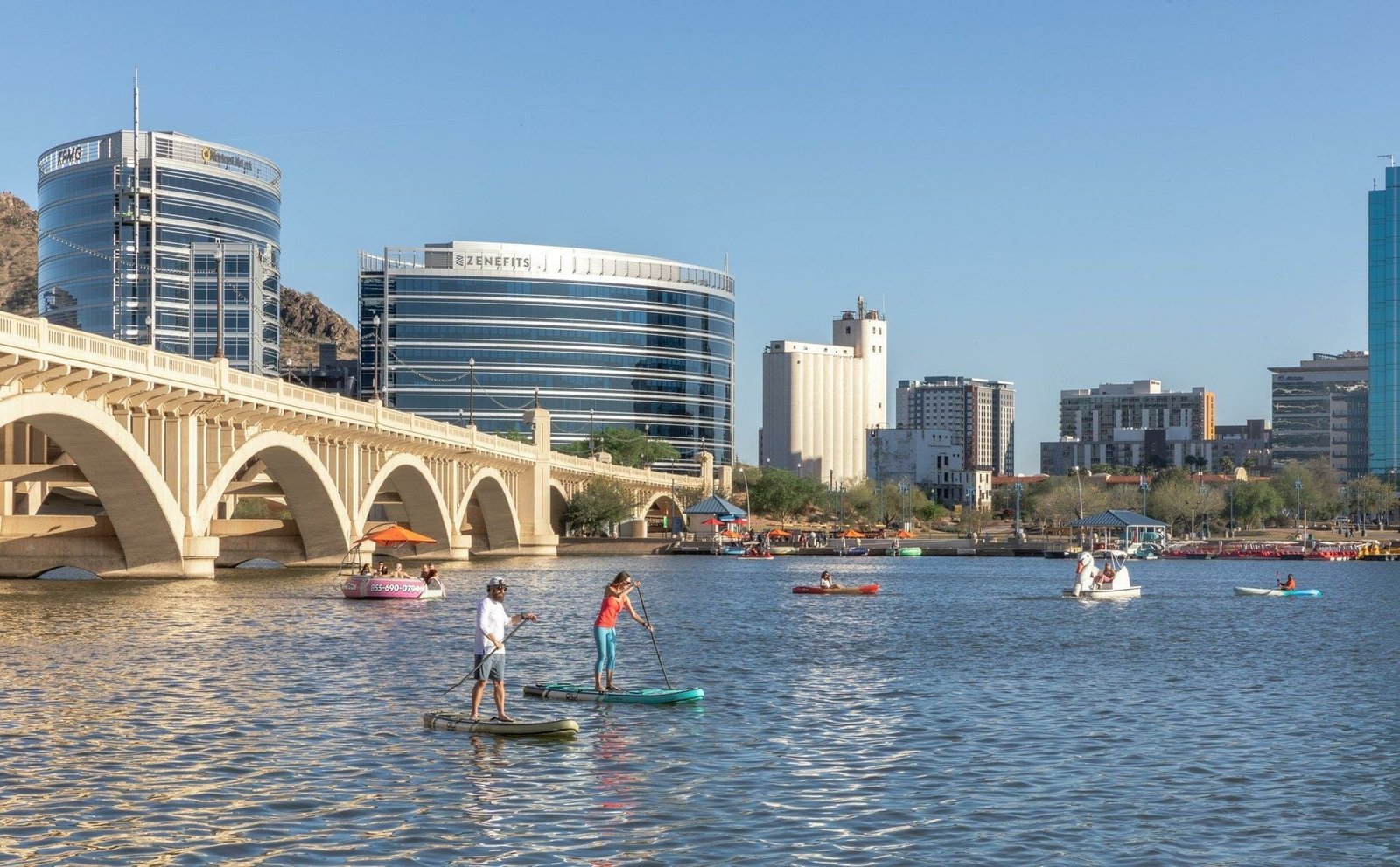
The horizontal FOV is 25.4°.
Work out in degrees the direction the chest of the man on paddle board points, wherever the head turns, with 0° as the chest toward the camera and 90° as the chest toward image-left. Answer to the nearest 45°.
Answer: approximately 315°

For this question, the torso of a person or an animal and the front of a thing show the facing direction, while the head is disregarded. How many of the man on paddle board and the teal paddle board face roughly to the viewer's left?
0

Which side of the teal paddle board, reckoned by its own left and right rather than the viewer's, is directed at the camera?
right

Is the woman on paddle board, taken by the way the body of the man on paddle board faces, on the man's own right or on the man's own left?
on the man's own left

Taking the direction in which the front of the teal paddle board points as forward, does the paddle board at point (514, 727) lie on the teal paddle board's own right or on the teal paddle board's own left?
on the teal paddle board's own right
